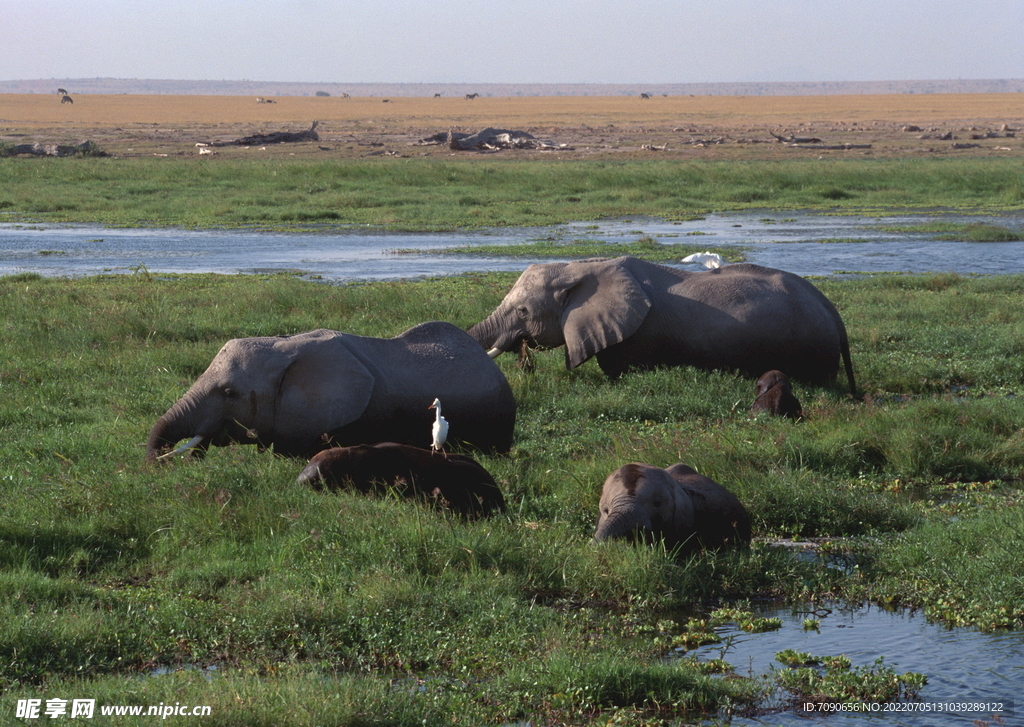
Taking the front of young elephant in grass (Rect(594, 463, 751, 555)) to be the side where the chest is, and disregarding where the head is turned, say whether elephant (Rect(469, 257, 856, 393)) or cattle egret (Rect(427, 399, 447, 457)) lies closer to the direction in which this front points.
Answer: the cattle egret

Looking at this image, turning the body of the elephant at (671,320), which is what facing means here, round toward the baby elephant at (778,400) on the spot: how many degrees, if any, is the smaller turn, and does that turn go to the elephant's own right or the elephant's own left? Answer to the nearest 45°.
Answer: approximately 135° to the elephant's own left

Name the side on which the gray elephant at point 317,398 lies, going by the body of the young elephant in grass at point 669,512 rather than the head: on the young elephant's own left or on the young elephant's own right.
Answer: on the young elephant's own right

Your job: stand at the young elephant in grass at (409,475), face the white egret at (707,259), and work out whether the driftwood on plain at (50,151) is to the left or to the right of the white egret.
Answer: left

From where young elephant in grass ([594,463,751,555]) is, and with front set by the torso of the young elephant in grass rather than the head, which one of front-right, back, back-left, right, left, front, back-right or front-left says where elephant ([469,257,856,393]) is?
back-right

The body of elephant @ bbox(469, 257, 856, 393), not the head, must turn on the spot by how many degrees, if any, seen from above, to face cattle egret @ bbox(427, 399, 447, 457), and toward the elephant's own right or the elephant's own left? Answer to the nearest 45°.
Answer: approximately 90° to the elephant's own left

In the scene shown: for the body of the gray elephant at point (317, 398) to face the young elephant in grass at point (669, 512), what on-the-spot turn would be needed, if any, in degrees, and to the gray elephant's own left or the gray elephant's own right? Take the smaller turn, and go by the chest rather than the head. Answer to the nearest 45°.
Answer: approximately 135° to the gray elephant's own left

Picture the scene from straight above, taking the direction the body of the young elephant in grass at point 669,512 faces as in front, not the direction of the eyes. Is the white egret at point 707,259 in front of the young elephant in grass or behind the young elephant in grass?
behind

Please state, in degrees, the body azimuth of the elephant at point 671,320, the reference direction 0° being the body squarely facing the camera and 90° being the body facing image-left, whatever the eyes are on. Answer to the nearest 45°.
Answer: approximately 90°

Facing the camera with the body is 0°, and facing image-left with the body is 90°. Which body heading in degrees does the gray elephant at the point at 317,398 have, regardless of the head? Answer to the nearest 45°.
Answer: approximately 90°

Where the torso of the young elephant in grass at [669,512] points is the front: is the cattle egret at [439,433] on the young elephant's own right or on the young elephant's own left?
on the young elephant's own right

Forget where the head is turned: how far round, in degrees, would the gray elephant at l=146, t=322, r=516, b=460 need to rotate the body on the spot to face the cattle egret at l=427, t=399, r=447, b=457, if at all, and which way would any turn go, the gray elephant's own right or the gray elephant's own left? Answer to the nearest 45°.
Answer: approximately 135° to the gray elephant's own left

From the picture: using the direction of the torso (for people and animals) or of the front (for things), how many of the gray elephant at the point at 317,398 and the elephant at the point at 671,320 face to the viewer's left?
2

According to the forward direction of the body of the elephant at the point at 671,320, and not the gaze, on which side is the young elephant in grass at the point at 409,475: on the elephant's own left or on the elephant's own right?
on the elephant's own left
